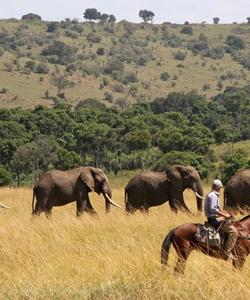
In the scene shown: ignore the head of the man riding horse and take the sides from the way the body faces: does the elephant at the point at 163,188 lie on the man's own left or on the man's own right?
on the man's own left

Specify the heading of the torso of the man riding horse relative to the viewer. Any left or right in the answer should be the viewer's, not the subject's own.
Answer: facing to the right of the viewer

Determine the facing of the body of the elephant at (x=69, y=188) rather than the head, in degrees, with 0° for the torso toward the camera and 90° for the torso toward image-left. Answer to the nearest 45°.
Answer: approximately 270°

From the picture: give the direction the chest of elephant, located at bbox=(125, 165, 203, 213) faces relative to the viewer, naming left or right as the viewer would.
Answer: facing to the right of the viewer

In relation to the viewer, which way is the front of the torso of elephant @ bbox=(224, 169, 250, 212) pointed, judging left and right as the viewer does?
facing to the right of the viewer

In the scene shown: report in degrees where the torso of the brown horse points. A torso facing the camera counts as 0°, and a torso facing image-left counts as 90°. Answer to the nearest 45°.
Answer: approximately 270°

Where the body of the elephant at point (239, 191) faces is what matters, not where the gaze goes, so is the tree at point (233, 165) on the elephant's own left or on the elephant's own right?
on the elephant's own left
